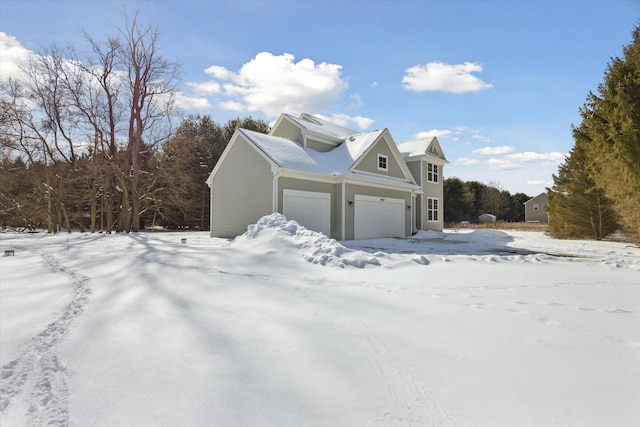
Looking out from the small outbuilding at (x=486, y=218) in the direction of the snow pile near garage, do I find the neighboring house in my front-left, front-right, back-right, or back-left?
back-left

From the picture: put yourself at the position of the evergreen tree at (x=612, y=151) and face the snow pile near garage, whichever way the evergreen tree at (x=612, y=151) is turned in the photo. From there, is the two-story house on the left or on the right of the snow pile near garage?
right

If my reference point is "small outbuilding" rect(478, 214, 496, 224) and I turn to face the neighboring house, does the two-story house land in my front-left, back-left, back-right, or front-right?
back-right

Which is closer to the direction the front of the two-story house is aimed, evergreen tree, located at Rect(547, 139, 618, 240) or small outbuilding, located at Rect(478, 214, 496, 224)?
the evergreen tree

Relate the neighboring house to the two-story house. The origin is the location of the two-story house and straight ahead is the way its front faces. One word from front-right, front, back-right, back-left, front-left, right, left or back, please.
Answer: left

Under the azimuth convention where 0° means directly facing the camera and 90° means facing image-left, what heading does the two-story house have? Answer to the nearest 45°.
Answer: approximately 315°

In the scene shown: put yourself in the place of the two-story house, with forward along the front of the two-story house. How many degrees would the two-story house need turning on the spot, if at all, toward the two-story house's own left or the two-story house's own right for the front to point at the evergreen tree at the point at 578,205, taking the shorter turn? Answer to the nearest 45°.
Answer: approximately 45° to the two-story house's own left

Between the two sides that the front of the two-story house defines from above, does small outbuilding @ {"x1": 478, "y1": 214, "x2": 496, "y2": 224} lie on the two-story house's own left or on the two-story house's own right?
on the two-story house's own left

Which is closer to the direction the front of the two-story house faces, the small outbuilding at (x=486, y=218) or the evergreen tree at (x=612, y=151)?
the evergreen tree

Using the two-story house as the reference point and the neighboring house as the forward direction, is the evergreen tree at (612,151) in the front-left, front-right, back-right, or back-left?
front-right
